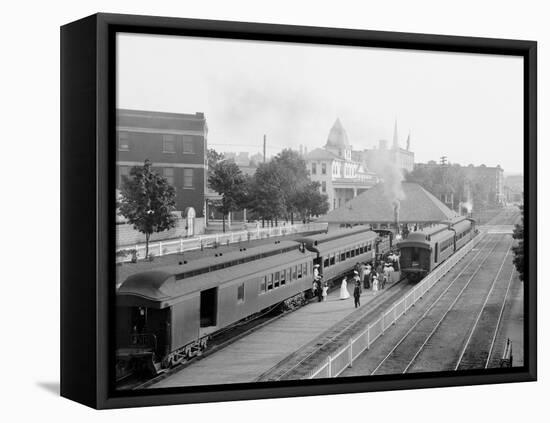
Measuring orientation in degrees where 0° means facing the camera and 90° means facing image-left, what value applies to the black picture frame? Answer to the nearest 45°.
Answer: approximately 315°
